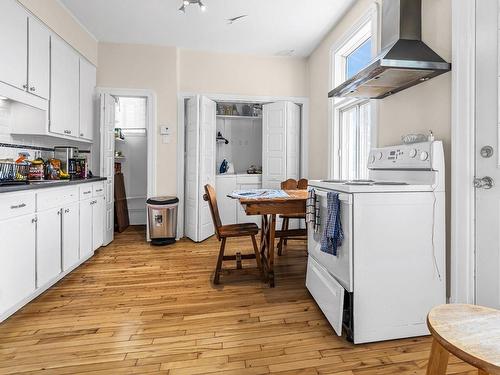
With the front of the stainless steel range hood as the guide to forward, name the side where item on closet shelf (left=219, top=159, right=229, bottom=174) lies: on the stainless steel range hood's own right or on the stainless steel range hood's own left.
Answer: on the stainless steel range hood's own right

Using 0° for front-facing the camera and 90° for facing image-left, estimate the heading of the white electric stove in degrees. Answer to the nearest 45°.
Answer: approximately 45°

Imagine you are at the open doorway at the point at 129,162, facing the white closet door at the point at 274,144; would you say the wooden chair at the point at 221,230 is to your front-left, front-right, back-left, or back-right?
front-right

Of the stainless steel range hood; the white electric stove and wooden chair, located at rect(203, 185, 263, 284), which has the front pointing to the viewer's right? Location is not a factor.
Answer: the wooden chair

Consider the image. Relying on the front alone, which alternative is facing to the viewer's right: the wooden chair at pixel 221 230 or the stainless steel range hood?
the wooden chair

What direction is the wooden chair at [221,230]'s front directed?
to the viewer's right

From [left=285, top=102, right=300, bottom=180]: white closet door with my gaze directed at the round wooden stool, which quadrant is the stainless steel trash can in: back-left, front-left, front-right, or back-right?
front-right

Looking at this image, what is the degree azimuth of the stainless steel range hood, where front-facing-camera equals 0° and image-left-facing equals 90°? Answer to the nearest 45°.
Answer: approximately 45°
